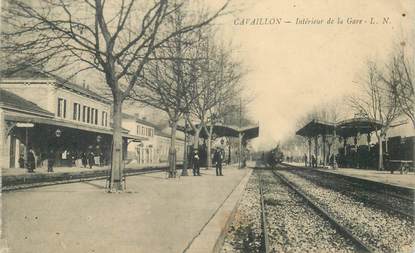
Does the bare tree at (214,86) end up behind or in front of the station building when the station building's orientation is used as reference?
in front

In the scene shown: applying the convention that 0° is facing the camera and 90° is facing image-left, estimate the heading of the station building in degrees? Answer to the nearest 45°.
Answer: approximately 315°

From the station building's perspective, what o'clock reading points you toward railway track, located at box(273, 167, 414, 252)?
The railway track is roughly at 1 o'clock from the station building.

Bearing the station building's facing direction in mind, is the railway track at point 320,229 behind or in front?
in front

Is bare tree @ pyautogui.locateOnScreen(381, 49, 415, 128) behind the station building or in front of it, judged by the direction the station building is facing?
in front

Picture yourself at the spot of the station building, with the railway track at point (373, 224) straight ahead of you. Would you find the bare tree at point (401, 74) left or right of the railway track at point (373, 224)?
left

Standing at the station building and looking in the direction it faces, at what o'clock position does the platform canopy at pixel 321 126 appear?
The platform canopy is roughly at 11 o'clock from the station building.
